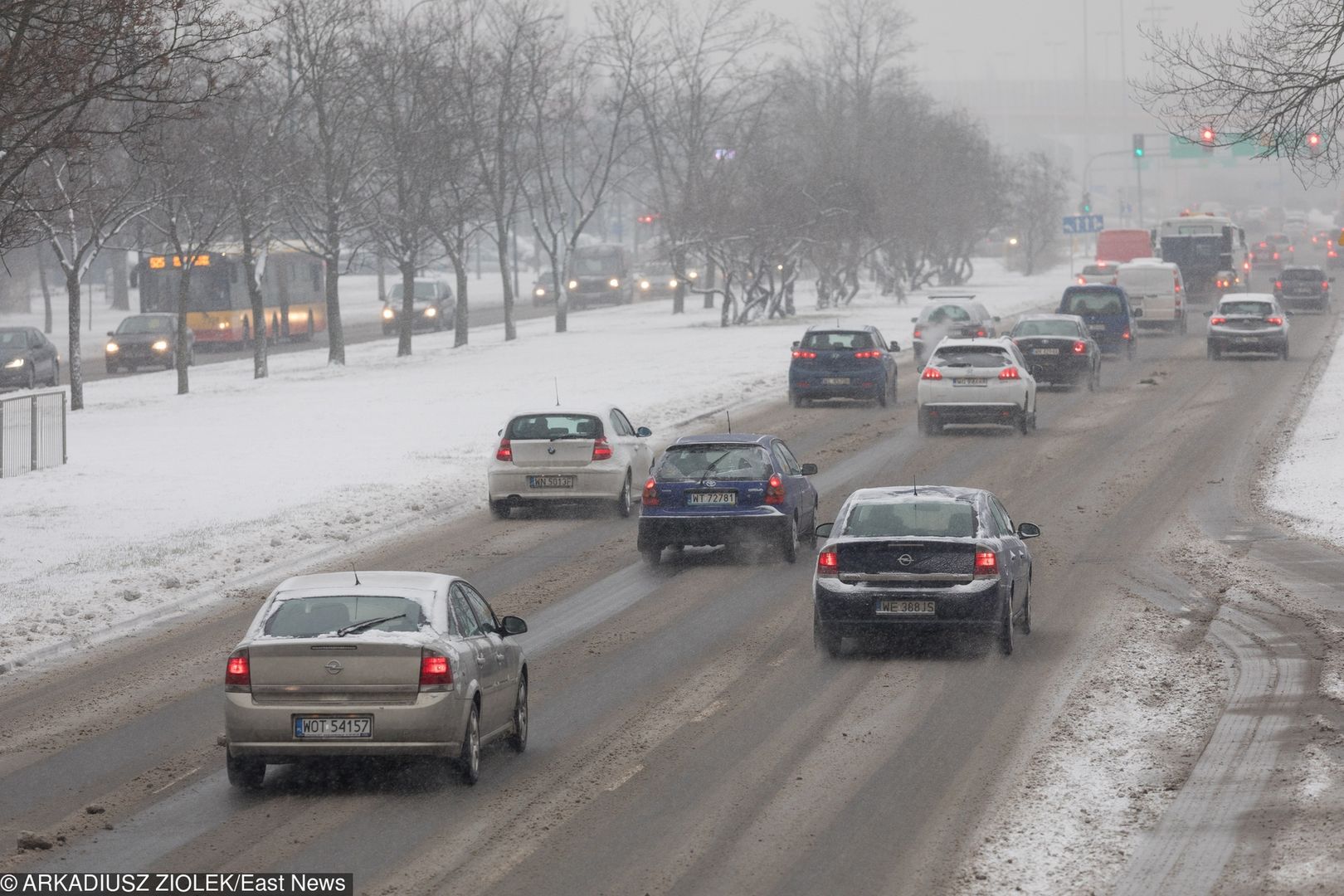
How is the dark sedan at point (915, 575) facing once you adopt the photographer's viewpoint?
facing away from the viewer

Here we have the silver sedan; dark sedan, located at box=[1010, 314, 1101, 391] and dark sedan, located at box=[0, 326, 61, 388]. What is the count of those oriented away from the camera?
2

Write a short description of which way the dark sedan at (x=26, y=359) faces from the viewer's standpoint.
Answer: facing the viewer and to the left of the viewer

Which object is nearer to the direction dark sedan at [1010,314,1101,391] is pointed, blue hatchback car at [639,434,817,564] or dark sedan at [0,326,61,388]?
the dark sedan

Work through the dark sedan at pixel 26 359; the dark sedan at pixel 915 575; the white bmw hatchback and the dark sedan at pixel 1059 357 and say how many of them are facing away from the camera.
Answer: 3

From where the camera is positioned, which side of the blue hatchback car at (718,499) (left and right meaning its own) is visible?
back

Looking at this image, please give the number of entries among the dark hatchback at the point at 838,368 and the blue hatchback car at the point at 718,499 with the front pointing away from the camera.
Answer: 2

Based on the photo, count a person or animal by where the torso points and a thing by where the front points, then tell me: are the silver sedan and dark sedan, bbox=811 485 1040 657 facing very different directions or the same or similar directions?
same or similar directions

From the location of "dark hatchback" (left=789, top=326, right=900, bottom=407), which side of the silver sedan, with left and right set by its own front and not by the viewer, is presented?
front

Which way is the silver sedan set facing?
away from the camera

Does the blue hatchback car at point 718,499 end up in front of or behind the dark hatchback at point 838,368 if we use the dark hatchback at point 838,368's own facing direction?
behind

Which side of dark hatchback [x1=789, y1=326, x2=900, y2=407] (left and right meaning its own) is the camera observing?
back

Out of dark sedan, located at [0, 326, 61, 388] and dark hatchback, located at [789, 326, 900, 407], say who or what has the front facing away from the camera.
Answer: dark hatchback, located at [789, 326, 900, 407]

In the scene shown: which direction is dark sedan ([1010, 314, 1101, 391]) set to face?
away from the camera

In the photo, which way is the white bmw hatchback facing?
away from the camera

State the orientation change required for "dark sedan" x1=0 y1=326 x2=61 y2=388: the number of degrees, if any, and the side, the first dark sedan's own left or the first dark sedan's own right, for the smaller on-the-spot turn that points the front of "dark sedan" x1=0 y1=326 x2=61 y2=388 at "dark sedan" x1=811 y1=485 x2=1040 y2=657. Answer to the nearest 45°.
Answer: approximately 45° to the first dark sedan's own left

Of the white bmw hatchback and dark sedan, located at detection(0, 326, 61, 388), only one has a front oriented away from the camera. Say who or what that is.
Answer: the white bmw hatchback

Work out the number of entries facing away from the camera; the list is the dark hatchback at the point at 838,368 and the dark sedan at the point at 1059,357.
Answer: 2

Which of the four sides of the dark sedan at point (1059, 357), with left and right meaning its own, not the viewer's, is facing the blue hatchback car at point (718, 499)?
back

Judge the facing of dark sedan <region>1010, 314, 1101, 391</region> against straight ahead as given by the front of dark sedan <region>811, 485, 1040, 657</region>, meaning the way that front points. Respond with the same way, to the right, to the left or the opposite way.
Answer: the same way
